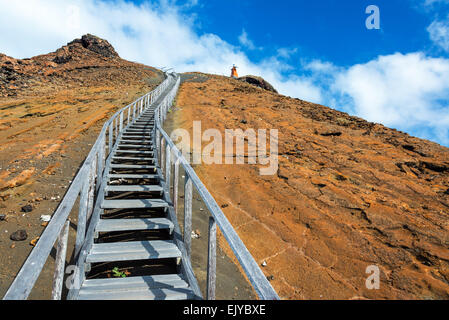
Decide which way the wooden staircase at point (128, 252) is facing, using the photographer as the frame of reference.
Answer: facing the viewer

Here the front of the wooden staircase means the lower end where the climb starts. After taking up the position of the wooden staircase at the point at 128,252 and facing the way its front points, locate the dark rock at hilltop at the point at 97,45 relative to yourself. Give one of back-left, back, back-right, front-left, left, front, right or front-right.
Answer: back

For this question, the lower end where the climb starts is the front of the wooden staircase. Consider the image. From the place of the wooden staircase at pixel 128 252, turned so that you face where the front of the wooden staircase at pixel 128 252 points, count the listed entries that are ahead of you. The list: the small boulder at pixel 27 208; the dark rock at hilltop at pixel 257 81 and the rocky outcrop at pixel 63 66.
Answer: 0

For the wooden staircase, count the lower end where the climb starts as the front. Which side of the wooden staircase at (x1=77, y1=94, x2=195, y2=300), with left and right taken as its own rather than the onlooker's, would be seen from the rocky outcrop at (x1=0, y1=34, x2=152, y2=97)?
back

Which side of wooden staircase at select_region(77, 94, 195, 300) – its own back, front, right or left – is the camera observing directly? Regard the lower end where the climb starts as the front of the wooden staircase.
front

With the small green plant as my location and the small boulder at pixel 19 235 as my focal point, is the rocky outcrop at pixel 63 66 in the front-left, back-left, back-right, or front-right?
front-right

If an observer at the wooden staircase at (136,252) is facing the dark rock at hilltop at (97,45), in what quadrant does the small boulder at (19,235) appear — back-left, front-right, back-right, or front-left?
front-left

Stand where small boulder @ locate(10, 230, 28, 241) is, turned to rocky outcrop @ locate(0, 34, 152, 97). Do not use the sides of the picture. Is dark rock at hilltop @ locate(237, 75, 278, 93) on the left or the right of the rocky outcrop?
right

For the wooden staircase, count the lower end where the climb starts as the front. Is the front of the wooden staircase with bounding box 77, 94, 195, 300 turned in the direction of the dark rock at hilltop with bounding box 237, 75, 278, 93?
no

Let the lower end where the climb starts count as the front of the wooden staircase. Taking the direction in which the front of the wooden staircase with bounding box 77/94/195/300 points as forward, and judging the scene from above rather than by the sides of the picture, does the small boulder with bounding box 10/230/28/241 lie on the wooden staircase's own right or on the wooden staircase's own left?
on the wooden staircase's own right

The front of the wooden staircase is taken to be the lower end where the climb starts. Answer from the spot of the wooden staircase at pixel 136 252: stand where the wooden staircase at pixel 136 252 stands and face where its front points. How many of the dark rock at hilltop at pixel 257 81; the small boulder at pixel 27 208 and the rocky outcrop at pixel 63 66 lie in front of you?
0

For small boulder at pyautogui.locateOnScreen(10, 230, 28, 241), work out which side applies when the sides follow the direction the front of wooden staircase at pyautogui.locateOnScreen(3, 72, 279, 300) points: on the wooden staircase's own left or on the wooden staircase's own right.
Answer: on the wooden staircase's own right
